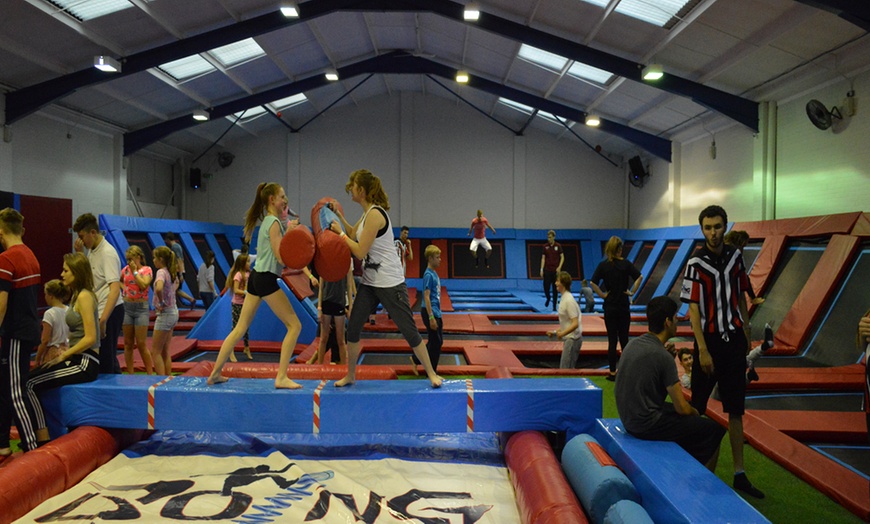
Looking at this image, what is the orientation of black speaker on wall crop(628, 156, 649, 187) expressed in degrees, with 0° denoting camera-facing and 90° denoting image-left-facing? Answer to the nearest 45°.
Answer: approximately 45°

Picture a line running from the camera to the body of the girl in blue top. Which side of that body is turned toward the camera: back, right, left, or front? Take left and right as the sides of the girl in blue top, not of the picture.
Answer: right

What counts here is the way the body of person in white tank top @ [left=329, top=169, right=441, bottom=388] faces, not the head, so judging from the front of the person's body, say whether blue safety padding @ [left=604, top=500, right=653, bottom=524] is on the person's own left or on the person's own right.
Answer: on the person's own left

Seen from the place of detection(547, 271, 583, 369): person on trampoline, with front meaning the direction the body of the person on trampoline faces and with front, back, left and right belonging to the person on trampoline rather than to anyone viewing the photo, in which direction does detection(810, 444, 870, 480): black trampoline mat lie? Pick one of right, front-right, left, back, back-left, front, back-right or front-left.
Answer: back-left

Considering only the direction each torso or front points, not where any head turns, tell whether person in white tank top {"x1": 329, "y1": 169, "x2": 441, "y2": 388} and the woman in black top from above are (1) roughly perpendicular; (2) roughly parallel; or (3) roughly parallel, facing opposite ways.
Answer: roughly perpendicular

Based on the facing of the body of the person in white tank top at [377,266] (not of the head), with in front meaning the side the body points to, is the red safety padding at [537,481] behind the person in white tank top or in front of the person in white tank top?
behind

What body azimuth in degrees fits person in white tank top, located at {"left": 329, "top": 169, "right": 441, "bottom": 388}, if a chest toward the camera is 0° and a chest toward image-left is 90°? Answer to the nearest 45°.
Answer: approximately 90°

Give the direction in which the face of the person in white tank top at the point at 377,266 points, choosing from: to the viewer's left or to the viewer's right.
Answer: to the viewer's left

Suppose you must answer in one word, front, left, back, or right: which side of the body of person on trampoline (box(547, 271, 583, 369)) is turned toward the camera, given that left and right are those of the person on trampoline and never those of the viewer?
left

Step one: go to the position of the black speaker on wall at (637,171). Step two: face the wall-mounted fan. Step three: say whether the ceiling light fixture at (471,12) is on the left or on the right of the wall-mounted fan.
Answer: right
